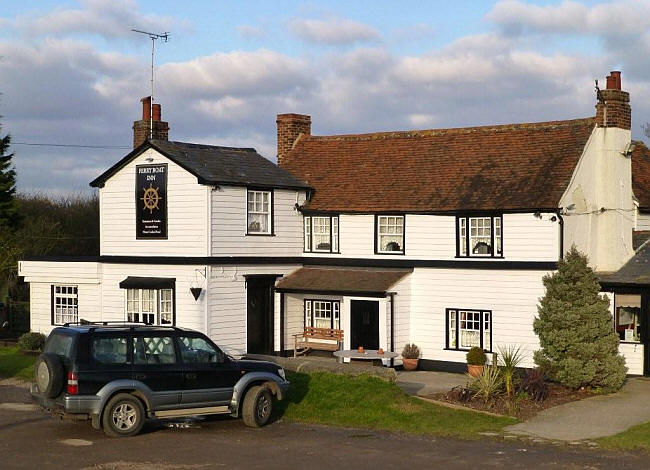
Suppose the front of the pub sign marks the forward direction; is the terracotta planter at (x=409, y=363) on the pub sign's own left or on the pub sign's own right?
on the pub sign's own left

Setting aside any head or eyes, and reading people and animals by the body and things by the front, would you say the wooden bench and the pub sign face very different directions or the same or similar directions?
same or similar directions

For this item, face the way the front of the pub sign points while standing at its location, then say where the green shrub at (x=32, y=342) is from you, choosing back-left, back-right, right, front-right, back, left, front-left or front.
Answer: right

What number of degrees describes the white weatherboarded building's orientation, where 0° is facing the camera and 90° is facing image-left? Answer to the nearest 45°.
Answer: approximately 45°

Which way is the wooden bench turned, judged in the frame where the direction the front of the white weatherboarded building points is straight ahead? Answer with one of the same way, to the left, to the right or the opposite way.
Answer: the same way

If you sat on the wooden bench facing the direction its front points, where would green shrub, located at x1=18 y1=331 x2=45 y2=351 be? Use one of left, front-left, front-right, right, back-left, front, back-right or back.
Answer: front-right

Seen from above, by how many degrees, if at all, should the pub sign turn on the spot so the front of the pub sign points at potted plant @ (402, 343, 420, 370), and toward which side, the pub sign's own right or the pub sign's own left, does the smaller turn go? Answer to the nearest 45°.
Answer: approximately 135° to the pub sign's own left

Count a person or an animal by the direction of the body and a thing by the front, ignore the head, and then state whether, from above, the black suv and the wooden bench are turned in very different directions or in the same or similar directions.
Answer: very different directions

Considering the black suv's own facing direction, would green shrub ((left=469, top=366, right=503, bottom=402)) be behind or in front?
in front

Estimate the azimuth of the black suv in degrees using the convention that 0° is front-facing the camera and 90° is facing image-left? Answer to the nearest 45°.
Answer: approximately 225°

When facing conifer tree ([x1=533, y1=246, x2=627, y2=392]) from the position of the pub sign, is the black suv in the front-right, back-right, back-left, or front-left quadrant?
front-right

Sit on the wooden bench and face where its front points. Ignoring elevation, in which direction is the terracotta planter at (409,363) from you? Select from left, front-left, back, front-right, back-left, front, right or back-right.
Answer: left

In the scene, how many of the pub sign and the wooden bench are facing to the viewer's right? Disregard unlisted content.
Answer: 0

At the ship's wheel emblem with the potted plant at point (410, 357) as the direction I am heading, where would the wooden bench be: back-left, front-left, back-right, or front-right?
front-left

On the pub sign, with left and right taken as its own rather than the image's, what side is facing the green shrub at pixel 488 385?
left

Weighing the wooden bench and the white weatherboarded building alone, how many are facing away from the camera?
0
